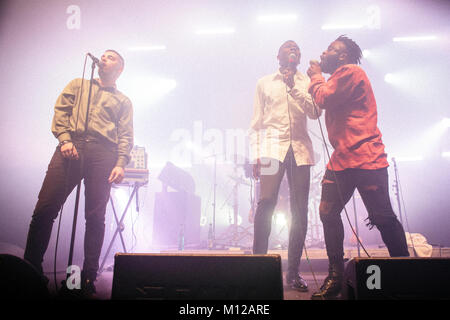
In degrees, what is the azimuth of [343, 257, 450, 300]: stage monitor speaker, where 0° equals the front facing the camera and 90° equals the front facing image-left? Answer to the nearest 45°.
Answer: approximately 180°

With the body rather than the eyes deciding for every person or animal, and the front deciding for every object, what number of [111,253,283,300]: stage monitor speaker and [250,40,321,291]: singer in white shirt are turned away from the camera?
1

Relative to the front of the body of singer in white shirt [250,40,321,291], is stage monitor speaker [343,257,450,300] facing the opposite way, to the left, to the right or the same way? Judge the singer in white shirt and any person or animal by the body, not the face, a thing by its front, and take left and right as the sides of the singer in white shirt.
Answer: the opposite way

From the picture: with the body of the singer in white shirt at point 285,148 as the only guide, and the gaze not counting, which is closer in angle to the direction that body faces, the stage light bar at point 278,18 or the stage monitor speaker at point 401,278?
the stage monitor speaker

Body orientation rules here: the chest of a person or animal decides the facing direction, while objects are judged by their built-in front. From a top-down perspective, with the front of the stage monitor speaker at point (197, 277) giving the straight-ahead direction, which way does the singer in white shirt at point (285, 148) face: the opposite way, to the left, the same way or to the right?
the opposite way

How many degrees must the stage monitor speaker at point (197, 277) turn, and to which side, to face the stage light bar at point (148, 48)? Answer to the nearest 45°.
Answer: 0° — it already faces it

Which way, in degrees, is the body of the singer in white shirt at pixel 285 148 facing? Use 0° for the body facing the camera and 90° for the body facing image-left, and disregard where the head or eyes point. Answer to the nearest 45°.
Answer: approximately 0°

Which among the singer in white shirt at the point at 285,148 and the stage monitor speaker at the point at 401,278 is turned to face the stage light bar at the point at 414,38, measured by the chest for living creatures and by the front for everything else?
the stage monitor speaker

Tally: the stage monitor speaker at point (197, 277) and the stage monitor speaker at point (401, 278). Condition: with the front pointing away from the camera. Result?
2

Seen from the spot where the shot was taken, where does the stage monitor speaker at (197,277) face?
facing away from the viewer
